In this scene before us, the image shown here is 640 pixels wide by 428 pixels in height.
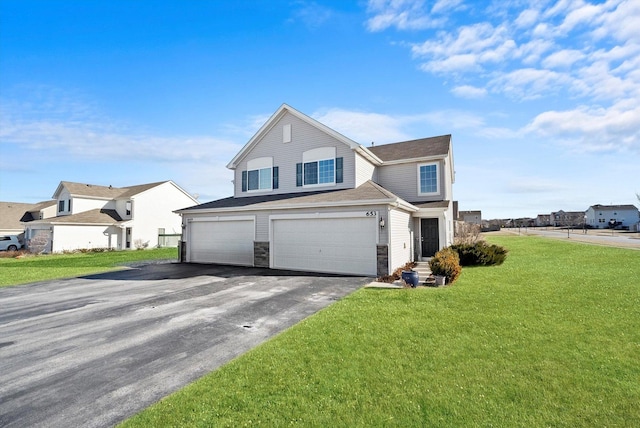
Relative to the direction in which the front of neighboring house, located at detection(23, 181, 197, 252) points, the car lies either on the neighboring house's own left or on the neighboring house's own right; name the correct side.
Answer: on the neighboring house's own right

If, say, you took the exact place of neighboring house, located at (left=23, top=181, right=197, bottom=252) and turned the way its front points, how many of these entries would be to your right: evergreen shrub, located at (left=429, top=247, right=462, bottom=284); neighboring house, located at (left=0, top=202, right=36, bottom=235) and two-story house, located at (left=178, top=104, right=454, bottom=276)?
1

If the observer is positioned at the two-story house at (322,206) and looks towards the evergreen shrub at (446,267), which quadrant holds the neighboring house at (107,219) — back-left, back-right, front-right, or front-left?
back-right

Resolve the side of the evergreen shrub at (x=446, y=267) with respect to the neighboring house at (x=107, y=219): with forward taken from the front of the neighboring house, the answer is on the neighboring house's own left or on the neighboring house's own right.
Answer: on the neighboring house's own left

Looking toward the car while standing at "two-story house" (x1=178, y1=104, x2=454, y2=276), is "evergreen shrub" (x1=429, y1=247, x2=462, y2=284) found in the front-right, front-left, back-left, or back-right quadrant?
back-left

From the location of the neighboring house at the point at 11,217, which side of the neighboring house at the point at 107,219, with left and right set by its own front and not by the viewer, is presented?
right

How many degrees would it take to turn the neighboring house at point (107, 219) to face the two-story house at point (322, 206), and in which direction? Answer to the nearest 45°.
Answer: approximately 45° to its left

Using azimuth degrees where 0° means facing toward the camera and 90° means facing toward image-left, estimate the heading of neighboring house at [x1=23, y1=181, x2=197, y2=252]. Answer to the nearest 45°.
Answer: approximately 45°
